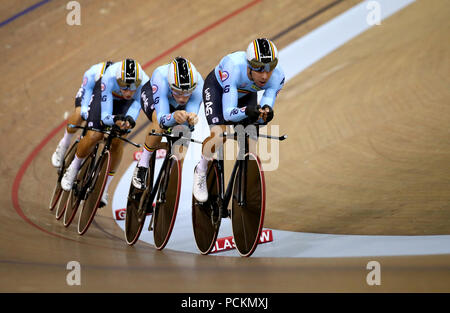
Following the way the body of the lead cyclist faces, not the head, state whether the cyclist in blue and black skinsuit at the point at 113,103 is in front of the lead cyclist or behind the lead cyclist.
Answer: behind

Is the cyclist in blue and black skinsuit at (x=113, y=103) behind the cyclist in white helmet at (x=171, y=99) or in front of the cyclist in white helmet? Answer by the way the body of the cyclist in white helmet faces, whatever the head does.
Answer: behind

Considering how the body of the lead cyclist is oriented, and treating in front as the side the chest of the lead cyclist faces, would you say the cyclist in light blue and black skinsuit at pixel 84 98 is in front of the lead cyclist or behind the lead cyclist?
behind

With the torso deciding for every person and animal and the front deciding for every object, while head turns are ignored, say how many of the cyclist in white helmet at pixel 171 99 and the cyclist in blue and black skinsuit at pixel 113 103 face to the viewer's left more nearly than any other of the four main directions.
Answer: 0

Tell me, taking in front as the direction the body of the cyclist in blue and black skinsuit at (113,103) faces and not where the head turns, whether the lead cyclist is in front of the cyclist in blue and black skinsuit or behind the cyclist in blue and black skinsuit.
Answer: in front

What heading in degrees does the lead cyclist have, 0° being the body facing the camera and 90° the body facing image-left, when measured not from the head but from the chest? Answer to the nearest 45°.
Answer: approximately 315°

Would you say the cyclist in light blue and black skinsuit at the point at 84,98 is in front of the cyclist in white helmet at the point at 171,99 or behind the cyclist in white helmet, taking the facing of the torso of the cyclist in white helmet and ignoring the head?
behind

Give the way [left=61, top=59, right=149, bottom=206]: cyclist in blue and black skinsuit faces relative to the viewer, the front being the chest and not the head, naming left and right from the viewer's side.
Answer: facing the viewer and to the right of the viewer
